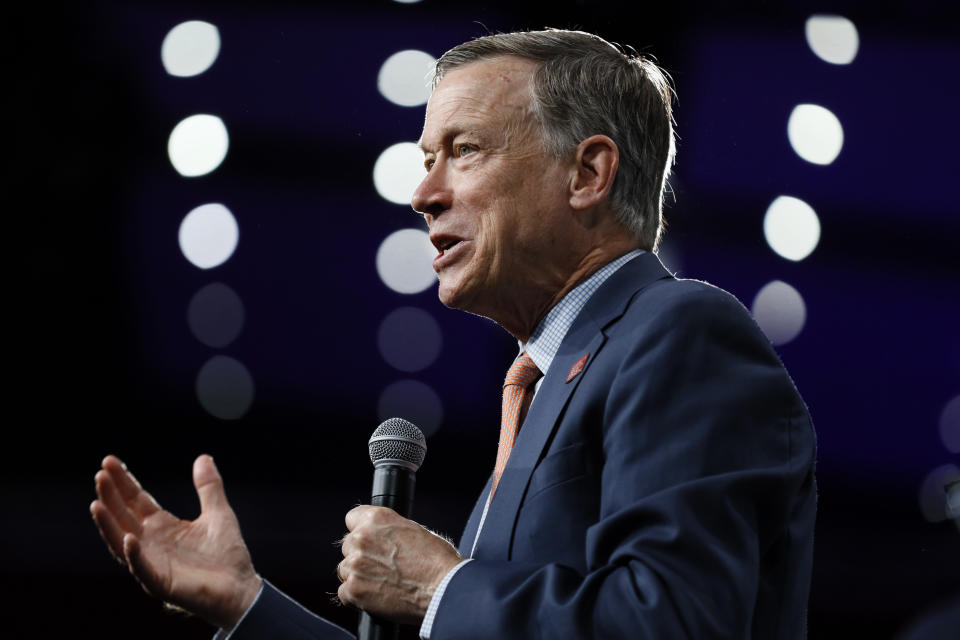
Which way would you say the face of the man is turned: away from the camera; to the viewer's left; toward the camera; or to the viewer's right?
to the viewer's left

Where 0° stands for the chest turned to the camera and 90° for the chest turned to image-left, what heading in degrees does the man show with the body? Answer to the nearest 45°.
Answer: approximately 90°
